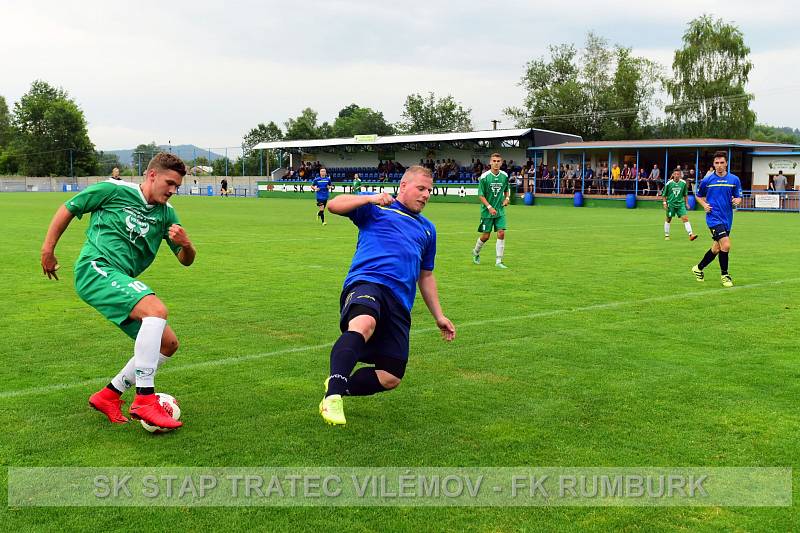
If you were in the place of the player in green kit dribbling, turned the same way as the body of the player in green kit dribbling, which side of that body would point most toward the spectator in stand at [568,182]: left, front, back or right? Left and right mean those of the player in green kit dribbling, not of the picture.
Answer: left

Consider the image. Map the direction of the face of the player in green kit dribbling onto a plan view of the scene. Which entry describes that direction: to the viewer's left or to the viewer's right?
to the viewer's right

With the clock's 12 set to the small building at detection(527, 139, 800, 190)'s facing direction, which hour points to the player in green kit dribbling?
The player in green kit dribbling is roughly at 12 o'clock from the small building.

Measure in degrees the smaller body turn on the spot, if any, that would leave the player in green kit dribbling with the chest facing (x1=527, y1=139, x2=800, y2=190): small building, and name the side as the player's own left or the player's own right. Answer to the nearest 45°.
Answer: approximately 90° to the player's own left

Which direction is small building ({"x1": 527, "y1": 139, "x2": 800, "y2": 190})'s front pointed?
toward the camera

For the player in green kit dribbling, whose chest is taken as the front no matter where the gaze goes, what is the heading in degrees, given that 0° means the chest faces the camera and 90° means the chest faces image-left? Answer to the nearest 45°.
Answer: approximately 315°

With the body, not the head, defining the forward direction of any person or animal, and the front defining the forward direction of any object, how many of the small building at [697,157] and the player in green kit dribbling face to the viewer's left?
0

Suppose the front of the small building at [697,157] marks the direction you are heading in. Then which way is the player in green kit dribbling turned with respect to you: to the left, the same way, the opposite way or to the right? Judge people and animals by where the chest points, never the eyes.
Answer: to the left
